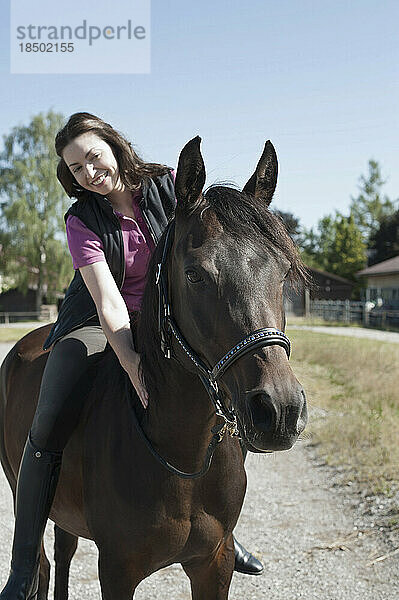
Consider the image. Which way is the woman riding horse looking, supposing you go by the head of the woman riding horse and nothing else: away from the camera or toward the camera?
toward the camera

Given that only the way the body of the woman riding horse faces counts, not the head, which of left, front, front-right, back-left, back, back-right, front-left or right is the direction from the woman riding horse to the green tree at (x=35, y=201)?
back-left

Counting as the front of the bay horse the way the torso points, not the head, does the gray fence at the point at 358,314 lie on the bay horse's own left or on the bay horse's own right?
on the bay horse's own left

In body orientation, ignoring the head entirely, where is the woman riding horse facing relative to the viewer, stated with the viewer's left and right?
facing the viewer and to the right of the viewer

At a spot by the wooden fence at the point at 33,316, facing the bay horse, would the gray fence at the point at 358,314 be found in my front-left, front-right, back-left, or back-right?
front-left

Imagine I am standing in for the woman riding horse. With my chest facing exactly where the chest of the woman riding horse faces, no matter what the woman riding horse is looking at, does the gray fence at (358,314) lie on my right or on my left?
on my left

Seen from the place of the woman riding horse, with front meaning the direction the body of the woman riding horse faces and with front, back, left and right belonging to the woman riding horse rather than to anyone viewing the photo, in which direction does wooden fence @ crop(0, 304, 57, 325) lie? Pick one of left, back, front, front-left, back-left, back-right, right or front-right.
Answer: back-left

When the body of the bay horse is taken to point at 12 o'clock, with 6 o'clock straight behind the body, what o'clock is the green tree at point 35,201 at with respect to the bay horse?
The green tree is roughly at 7 o'clock from the bay horse.

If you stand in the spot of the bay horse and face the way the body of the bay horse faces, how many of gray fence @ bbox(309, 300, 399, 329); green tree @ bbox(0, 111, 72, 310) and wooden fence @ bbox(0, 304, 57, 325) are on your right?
0

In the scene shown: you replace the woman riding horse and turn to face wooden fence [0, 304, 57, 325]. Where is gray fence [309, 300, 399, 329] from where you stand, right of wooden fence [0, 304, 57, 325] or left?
right
